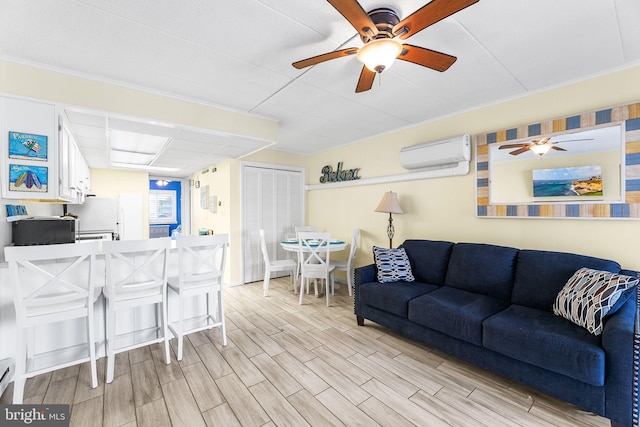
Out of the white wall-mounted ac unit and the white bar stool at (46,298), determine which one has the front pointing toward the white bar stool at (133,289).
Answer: the white wall-mounted ac unit

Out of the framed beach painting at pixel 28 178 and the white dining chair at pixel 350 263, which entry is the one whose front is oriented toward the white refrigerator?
the white dining chair

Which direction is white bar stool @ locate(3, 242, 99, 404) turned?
away from the camera

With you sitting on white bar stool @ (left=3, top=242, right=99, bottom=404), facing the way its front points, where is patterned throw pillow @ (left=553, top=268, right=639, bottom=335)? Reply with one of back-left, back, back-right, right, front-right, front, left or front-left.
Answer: back-right

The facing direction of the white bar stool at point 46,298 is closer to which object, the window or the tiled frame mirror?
the window

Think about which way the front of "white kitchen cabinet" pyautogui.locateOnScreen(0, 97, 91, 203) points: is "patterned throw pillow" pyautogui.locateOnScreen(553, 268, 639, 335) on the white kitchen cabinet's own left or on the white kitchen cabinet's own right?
on the white kitchen cabinet's own right

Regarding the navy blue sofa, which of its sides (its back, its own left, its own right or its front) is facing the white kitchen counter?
front

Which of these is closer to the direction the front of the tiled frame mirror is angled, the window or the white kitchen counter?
the white kitchen counter

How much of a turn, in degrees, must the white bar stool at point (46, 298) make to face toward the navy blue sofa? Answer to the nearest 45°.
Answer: approximately 135° to its right

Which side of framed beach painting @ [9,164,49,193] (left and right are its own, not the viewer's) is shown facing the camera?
front

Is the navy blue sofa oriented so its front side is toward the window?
no

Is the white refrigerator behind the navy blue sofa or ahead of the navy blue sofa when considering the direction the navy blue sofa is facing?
ahead

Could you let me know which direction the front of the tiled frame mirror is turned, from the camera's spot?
facing the viewer and to the left of the viewer

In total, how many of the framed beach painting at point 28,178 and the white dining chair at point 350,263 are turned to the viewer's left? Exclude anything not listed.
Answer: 1

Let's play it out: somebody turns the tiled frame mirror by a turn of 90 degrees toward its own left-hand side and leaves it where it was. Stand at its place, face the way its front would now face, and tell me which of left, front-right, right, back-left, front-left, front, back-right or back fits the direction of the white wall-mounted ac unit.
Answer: back-right

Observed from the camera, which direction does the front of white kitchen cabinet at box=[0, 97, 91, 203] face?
facing to the right of the viewer

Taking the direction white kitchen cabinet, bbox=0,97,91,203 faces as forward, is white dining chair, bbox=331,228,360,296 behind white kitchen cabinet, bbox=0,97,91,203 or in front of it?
in front

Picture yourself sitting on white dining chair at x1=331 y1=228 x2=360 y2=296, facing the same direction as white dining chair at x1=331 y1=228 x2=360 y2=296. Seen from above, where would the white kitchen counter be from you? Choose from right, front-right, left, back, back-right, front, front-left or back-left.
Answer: front-left

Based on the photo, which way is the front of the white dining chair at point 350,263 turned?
to the viewer's left

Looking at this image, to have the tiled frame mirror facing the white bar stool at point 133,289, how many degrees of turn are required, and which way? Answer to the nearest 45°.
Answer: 0° — it already faces it
